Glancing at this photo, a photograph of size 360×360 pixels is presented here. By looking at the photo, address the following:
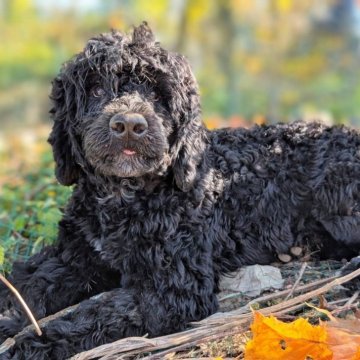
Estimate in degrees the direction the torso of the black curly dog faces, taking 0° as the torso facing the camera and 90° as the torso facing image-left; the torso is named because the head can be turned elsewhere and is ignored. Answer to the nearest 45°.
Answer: approximately 45°
